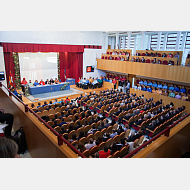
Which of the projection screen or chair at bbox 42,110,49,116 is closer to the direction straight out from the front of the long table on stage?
the chair

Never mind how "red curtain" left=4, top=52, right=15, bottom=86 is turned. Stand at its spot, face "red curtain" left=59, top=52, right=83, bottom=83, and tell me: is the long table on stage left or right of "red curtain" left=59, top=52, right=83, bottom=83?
right

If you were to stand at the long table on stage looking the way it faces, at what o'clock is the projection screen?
The projection screen is roughly at 7 o'clock from the long table on stage.

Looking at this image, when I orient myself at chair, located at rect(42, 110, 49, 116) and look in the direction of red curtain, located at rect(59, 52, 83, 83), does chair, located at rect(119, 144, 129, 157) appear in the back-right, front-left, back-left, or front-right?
back-right

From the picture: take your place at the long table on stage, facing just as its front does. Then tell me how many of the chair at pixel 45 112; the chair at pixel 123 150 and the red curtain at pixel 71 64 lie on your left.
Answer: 1

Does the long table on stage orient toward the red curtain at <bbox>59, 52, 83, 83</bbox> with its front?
no

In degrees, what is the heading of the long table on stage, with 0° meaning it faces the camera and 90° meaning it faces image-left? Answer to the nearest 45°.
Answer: approximately 315°

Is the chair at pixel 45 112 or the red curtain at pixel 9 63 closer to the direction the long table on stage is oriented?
the chair

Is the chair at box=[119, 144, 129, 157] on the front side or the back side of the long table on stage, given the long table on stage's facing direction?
on the front side

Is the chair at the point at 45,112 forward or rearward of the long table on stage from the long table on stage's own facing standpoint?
forward

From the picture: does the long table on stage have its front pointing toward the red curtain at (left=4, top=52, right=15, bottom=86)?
no

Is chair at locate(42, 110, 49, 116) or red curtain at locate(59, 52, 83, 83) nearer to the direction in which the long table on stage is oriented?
the chair
